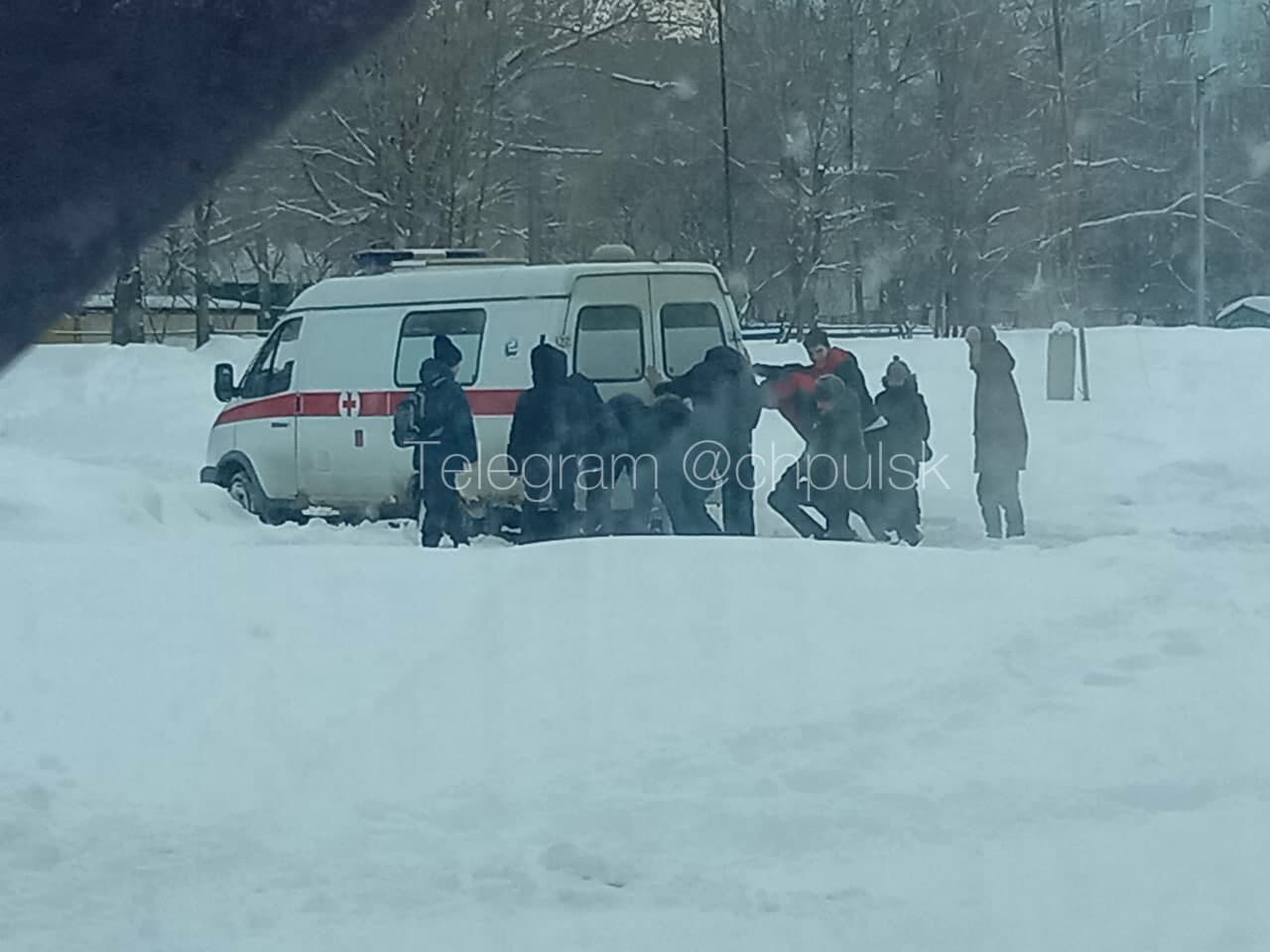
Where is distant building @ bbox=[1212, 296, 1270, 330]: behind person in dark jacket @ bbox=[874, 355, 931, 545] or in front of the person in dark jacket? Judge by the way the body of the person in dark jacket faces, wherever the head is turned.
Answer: behind

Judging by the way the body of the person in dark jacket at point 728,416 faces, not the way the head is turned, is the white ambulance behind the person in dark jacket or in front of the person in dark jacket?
in front

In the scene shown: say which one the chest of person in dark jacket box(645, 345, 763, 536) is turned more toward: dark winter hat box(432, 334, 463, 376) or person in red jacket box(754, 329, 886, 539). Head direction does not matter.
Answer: the dark winter hat

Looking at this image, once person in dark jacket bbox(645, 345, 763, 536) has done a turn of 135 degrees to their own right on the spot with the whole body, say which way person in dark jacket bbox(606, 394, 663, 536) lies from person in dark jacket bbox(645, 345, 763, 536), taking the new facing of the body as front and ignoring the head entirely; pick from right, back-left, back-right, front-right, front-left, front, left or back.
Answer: back

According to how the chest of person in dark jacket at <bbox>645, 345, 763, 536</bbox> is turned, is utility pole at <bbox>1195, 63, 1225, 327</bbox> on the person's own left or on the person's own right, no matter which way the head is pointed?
on the person's own right

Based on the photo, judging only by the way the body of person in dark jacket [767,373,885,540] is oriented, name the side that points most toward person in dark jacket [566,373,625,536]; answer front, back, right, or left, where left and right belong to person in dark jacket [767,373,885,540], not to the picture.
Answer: front

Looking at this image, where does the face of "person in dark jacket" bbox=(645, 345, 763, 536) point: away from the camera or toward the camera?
away from the camera

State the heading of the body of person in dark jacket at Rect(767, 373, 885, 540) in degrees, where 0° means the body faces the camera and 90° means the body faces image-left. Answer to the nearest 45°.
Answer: approximately 90°

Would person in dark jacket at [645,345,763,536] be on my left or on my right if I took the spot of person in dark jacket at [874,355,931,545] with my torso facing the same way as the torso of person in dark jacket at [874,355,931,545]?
on my right

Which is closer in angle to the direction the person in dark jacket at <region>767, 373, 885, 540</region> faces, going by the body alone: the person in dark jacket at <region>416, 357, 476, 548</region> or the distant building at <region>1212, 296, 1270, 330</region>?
the person in dark jacket

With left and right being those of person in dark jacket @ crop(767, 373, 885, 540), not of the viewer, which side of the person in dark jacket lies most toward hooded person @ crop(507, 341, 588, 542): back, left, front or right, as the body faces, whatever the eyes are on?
front

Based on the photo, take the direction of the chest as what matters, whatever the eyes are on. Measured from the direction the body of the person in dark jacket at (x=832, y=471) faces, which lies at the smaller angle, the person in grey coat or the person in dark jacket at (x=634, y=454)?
the person in dark jacket

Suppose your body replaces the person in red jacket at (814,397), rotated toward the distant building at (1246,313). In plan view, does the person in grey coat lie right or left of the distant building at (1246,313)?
right

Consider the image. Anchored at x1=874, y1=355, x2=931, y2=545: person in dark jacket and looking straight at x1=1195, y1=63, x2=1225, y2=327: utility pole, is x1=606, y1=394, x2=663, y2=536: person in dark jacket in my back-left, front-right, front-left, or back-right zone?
back-left
